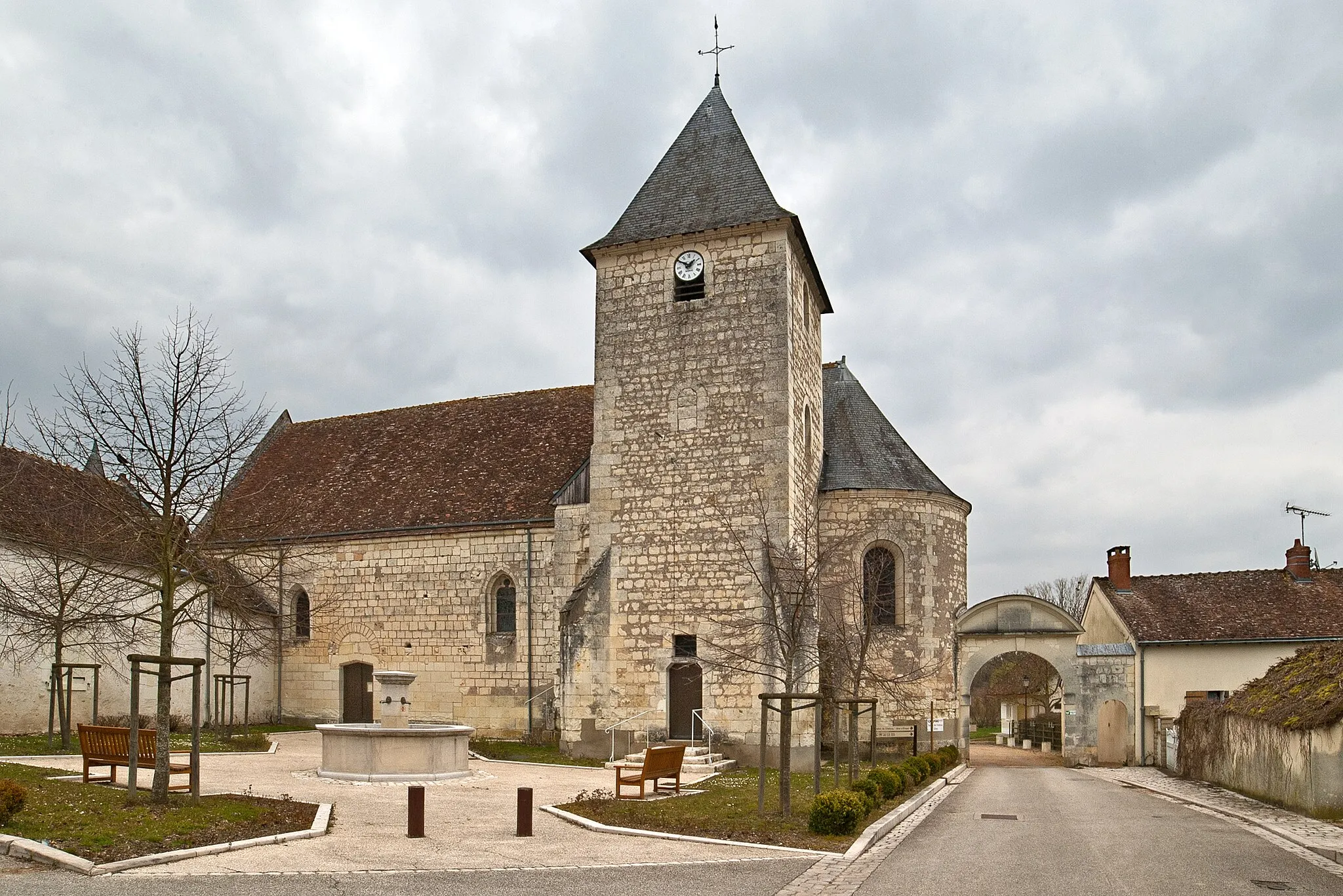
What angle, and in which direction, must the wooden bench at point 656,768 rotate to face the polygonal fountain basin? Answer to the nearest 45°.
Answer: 0° — it already faces it

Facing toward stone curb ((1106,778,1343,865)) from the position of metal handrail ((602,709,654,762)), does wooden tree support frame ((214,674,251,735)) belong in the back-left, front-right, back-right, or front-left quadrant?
back-right

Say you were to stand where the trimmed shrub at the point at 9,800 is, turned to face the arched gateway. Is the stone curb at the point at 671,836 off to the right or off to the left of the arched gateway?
right
